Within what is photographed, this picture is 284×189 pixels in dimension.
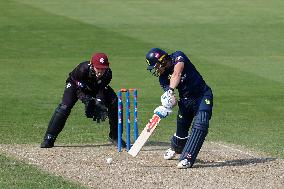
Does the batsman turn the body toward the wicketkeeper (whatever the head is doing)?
no

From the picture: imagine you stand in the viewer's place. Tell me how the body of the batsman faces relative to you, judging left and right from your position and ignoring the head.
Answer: facing the viewer and to the left of the viewer
